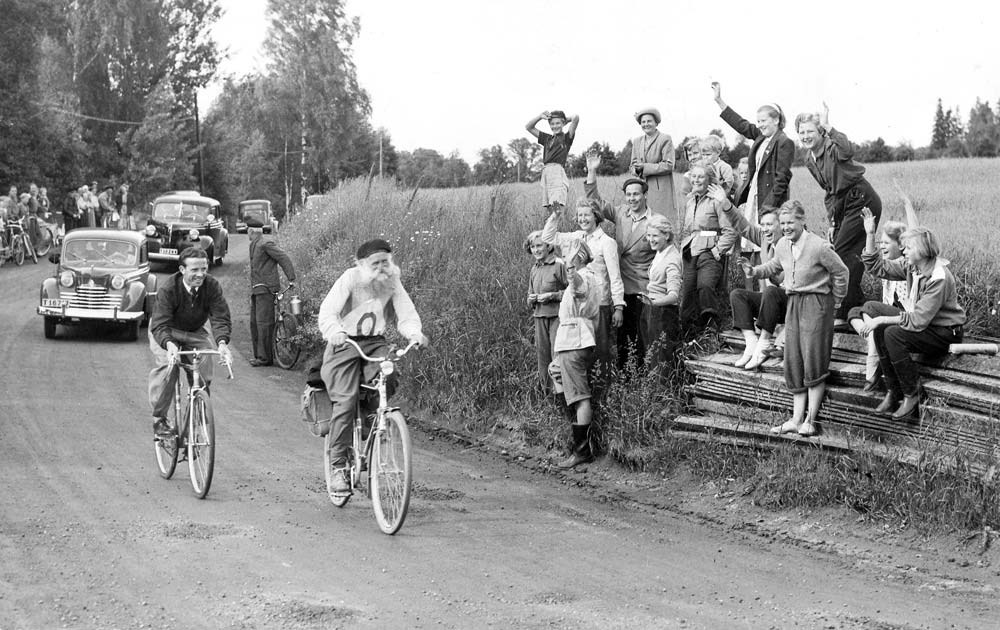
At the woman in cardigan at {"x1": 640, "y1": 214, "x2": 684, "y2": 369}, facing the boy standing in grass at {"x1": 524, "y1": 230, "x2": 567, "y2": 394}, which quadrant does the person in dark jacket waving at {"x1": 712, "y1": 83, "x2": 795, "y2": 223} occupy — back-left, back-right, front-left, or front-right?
back-right

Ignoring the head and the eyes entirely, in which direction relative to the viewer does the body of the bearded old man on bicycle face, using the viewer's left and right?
facing the viewer and to the right of the viewer

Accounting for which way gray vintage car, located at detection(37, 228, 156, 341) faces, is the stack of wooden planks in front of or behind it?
in front

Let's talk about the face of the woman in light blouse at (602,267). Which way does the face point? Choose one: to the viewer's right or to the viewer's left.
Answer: to the viewer's left

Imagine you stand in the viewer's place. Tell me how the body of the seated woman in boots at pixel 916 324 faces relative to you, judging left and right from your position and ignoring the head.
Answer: facing to the left of the viewer

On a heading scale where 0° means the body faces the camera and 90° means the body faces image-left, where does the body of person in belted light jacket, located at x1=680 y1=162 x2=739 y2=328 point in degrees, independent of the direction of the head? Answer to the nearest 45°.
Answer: approximately 45°

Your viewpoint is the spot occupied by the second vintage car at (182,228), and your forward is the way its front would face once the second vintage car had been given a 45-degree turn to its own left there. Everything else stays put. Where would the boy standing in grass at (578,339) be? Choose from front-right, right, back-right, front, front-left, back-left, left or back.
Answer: front

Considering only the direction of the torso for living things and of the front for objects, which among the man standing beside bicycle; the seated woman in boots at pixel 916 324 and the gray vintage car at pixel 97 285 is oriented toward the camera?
the gray vintage car

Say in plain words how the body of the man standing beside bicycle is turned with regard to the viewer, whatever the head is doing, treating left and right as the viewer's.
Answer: facing to the left of the viewer

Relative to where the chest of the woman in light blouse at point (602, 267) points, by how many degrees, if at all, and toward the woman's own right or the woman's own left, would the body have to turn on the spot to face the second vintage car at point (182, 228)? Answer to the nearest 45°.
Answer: approximately 90° to the woman's own right

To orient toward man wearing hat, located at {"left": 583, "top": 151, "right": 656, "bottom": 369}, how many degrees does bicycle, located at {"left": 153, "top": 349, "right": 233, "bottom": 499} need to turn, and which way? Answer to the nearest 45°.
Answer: approximately 90° to its left

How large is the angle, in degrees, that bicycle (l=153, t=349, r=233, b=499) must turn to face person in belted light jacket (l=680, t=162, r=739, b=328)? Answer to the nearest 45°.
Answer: approximately 90° to its left

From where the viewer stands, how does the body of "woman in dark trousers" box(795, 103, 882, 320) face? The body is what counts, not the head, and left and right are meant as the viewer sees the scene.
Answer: facing the viewer and to the left of the viewer

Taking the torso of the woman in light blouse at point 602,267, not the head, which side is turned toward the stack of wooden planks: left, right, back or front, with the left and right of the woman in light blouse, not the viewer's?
left

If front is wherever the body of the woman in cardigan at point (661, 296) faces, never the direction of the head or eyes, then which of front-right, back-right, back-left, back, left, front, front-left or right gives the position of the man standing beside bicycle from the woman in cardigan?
right

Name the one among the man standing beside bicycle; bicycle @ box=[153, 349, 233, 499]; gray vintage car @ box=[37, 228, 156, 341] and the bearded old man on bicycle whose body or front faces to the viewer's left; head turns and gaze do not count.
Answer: the man standing beside bicycle

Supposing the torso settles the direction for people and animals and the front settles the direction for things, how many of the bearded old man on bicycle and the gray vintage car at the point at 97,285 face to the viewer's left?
0

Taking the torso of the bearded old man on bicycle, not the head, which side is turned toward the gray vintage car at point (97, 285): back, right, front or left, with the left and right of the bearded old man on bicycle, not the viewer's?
back
